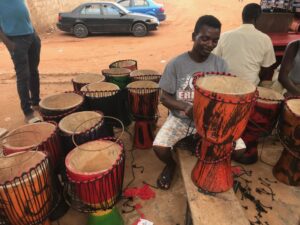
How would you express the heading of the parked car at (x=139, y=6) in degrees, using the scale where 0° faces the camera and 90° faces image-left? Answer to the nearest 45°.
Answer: approximately 90°

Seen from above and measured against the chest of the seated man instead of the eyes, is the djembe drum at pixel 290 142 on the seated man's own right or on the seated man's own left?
on the seated man's own left

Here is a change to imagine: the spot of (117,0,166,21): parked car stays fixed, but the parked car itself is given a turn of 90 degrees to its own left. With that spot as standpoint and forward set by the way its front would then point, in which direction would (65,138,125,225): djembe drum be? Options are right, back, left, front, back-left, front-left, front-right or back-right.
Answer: front

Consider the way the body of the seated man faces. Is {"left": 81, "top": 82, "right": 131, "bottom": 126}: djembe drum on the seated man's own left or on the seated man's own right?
on the seated man's own right

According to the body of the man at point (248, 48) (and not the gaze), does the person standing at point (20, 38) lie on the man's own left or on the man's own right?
on the man's own left

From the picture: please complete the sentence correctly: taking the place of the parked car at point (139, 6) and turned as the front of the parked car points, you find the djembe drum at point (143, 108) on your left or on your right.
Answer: on your left

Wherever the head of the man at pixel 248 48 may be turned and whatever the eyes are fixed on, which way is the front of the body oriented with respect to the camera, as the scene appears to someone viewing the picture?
away from the camera

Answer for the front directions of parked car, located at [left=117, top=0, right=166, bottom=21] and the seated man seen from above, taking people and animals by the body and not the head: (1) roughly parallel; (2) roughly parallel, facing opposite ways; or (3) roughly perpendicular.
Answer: roughly perpendicular
